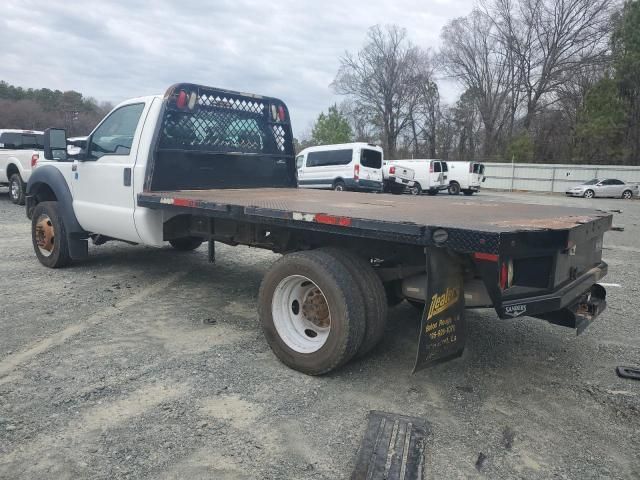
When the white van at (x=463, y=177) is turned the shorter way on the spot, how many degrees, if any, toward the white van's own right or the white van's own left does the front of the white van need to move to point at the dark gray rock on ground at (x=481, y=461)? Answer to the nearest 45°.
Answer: approximately 135° to the white van's own left

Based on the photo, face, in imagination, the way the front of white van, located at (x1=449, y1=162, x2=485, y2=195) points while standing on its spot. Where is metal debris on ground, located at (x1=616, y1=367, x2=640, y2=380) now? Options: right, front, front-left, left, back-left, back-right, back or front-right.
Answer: back-left

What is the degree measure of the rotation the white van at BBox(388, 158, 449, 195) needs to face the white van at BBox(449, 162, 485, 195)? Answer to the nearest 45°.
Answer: approximately 90° to its right

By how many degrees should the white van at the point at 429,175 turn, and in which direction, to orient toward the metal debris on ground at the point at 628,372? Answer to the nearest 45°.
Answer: approximately 135° to its left

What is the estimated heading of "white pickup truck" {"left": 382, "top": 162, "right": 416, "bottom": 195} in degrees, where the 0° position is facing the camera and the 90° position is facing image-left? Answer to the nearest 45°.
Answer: approximately 135°

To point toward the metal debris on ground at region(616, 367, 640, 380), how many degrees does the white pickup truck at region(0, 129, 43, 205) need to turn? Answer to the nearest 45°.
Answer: approximately 135° to its left

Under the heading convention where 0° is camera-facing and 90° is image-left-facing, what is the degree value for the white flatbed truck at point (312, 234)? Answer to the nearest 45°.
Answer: approximately 135°

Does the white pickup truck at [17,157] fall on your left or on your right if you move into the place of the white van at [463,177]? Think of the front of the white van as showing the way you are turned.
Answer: on your left

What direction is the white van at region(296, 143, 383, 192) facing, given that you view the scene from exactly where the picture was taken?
facing away from the viewer and to the left of the viewer
